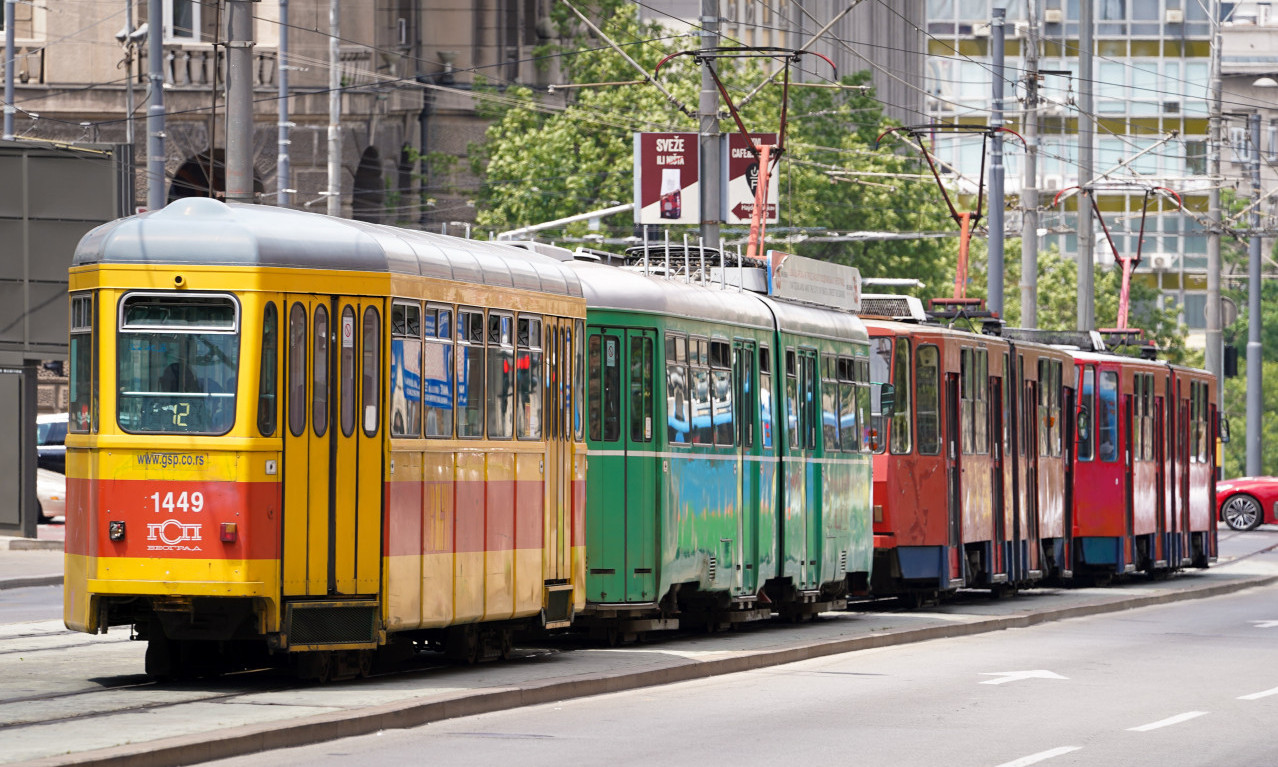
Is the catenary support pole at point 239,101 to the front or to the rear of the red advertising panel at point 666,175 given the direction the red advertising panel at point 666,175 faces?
to the front

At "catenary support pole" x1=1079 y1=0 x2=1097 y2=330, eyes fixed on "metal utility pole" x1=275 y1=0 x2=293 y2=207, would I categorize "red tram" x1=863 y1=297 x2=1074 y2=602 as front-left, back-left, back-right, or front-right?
front-left

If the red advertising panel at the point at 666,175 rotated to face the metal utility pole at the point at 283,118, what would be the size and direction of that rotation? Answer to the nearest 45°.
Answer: approximately 135° to its right

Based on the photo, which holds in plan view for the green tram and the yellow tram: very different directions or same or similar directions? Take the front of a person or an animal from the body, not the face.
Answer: same or similar directions
